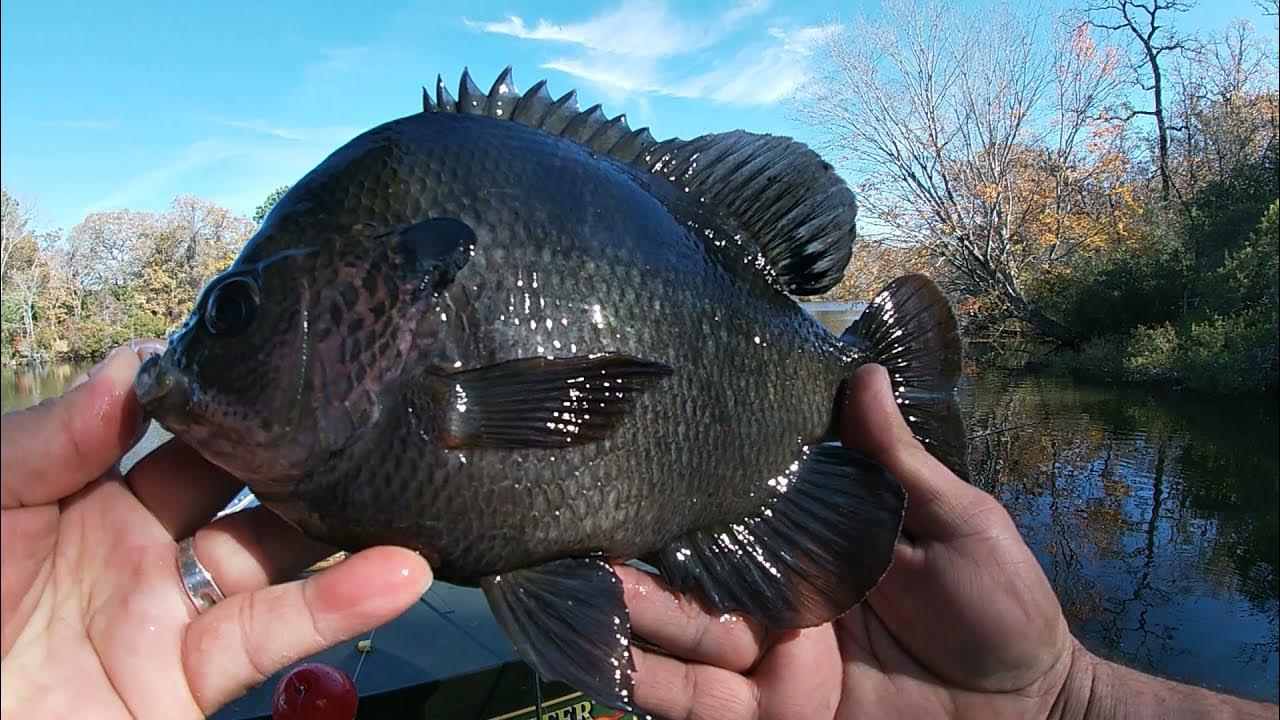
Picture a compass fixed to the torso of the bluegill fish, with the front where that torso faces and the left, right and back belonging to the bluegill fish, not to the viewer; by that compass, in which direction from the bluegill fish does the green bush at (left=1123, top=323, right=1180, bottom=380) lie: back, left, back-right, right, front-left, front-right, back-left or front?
back-right

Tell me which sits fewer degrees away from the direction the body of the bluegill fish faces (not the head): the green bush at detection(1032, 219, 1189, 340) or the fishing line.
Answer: the fishing line

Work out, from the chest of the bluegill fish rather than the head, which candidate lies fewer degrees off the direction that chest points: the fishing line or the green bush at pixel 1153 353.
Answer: the fishing line

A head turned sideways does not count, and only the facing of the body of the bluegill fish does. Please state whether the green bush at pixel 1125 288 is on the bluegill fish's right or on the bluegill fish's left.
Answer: on the bluegill fish's right

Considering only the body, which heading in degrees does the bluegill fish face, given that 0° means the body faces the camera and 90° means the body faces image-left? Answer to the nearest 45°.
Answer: approximately 90°
